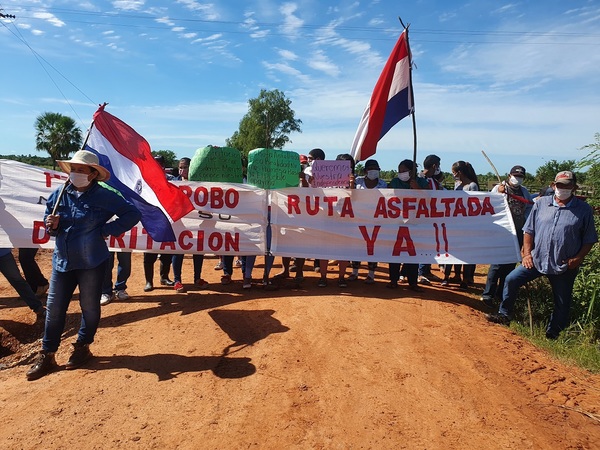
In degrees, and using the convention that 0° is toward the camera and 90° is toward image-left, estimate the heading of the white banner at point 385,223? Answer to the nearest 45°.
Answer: approximately 0°

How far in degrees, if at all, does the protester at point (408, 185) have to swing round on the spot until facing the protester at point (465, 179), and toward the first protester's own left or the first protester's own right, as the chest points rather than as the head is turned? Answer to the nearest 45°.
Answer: approximately 135° to the first protester's own left

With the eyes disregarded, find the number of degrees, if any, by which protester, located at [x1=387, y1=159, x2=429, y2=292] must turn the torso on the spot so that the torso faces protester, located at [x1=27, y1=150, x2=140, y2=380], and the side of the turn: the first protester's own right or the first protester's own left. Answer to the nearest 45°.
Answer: approximately 45° to the first protester's own right

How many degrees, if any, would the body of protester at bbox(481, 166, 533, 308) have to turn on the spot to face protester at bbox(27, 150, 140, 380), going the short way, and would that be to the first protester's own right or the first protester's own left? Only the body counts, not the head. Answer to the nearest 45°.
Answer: approximately 45° to the first protester's own right

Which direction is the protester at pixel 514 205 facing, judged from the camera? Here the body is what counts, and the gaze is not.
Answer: toward the camera

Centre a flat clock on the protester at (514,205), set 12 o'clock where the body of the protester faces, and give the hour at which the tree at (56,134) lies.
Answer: The tree is roughly at 4 o'clock from the protester.

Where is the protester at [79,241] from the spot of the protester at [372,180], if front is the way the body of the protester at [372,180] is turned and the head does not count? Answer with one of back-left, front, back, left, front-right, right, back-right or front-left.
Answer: front-right

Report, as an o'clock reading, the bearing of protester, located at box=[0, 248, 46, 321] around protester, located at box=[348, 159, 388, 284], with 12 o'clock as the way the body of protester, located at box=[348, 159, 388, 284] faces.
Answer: protester, located at box=[0, 248, 46, 321] is roughly at 2 o'clock from protester, located at box=[348, 159, 388, 284].

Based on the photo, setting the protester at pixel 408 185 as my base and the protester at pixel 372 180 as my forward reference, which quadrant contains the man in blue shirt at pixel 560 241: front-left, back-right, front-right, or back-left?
back-left

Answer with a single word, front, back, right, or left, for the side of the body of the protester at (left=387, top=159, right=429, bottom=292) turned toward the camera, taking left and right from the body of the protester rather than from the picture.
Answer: front

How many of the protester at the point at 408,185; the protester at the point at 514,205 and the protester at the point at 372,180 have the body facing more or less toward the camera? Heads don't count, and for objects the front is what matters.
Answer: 3

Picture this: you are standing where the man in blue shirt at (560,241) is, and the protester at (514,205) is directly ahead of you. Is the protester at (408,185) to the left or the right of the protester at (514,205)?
left
